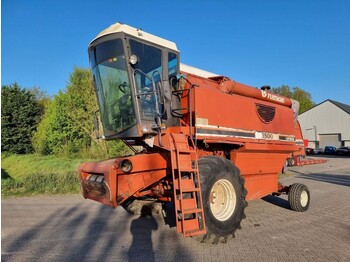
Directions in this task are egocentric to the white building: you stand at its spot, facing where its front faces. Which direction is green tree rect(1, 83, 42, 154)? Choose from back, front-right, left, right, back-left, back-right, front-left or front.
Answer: front-right

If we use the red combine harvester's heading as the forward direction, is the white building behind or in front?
behind

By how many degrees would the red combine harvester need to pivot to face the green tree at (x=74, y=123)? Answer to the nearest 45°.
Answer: approximately 90° to its right

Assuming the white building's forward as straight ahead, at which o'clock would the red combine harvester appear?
The red combine harvester is roughly at 12 o'clock from the white building.

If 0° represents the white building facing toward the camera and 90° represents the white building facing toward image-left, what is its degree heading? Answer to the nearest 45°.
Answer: approximately 0°

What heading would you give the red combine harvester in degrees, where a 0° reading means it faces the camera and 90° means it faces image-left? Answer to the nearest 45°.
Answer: approximately 45°

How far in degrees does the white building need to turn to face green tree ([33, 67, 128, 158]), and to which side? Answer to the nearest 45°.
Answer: approximately 45° to its right
